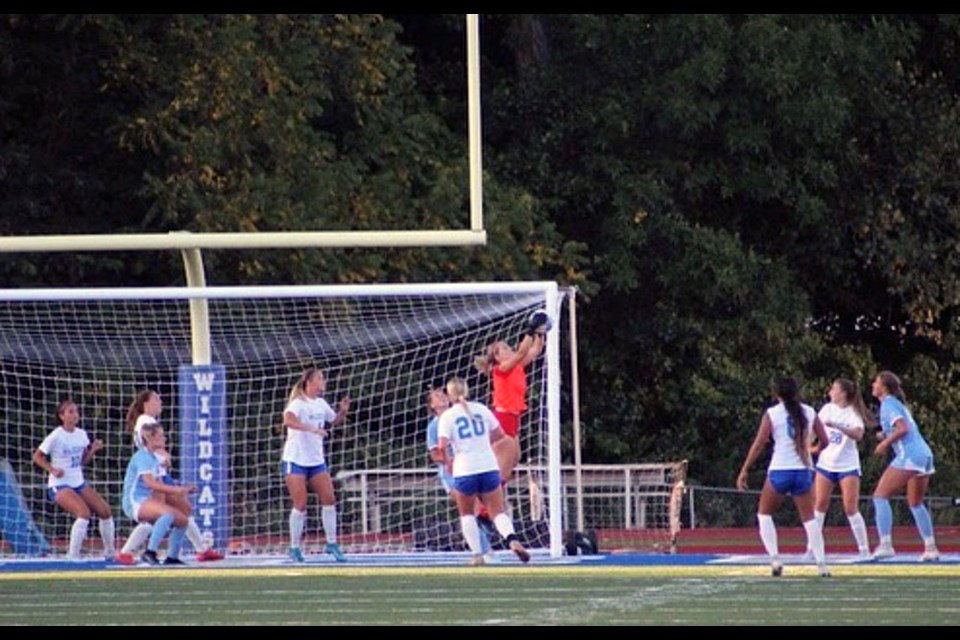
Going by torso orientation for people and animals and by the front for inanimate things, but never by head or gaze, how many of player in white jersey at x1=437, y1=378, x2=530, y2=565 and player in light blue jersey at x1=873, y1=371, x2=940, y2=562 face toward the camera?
0

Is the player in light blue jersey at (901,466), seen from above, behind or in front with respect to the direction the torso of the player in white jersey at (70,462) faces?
in front

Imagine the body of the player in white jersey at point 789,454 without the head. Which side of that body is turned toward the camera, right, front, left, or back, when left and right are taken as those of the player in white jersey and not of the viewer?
back

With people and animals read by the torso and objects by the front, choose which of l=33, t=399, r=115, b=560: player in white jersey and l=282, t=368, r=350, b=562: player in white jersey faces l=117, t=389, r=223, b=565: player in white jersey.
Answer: l=33, t=399, r=115, b=560: player in white jersey

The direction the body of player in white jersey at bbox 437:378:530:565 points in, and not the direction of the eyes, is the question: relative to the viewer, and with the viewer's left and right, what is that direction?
facing away from the viewer

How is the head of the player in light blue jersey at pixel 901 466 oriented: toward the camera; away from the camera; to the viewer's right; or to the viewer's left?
to the viewer's left

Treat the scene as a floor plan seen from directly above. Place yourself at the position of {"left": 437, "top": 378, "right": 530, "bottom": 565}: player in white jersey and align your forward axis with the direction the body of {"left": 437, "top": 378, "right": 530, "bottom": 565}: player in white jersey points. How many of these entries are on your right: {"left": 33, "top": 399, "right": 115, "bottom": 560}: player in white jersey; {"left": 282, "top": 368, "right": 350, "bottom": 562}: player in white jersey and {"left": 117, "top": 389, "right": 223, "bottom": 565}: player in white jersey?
0

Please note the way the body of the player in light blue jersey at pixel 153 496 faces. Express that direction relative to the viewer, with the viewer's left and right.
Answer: facing to the right of the viewer

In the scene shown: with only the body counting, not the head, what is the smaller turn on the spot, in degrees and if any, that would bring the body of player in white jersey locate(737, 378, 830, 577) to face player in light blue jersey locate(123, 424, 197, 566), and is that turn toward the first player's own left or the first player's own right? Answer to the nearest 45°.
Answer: approximately 90° to the first player's own left

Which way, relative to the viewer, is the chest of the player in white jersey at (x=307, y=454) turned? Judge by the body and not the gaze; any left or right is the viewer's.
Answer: facing the viewer and to the right of the viewer

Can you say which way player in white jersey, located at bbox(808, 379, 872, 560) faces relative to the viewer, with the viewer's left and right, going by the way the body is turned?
facing the viewer and to the left of the viewer

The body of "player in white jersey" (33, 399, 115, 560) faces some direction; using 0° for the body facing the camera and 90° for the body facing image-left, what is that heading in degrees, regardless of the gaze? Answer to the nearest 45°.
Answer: approximately 315°
